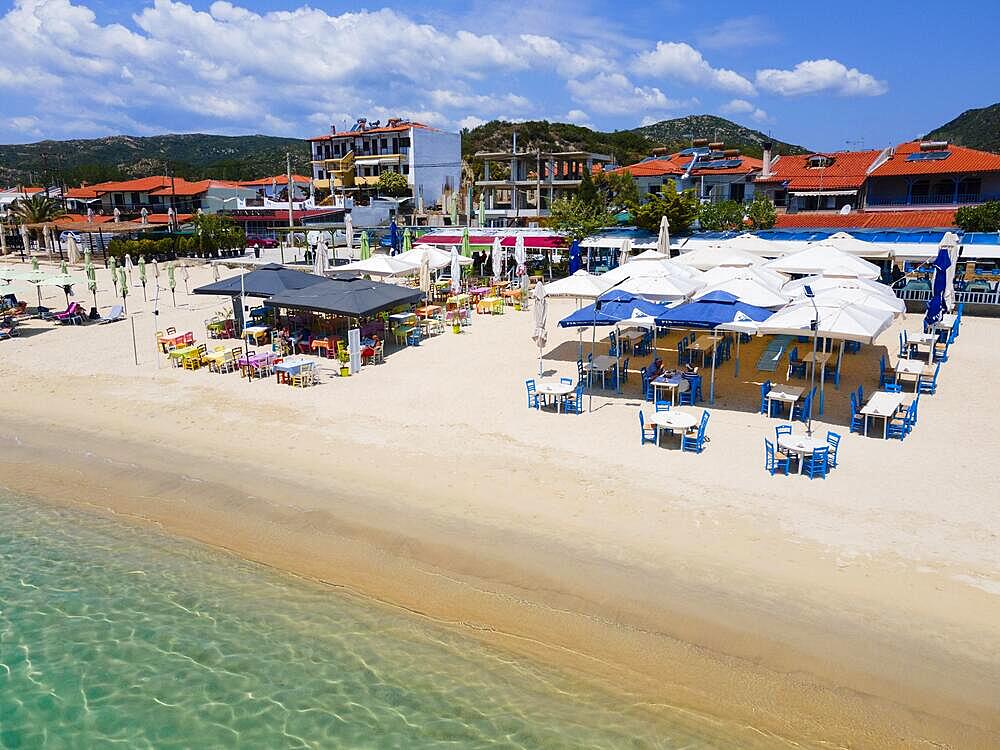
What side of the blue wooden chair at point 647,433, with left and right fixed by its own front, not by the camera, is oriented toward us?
right

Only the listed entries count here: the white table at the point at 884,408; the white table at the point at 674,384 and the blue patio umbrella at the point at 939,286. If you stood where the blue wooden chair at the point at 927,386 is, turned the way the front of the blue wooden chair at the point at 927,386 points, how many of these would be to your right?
1

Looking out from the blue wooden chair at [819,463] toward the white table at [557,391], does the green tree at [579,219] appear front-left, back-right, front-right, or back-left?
front-right

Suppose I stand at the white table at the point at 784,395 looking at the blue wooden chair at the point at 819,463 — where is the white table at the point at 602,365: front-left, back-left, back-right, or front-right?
back-right

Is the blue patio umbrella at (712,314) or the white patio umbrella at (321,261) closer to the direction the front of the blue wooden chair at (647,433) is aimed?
the blue patio umbrella

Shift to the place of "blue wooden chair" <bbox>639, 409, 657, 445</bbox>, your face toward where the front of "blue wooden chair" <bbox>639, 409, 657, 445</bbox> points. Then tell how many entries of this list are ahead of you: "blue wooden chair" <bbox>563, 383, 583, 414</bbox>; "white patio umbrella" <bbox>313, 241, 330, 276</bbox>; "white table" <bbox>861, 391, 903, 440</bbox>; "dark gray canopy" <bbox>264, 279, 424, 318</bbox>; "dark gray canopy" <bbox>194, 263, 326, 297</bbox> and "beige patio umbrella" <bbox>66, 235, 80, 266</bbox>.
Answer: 1

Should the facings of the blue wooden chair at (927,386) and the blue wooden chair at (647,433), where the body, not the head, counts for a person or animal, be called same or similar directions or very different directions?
very different directions

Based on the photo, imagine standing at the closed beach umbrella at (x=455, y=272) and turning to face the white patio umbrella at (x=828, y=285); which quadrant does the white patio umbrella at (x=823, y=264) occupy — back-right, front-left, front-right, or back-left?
front-left

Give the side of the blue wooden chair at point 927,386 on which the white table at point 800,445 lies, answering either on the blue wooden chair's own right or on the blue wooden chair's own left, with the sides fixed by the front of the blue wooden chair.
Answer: on the blue wooden chair's own left

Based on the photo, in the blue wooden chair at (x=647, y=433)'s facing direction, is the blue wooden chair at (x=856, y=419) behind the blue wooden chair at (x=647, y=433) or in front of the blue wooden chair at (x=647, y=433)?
in front

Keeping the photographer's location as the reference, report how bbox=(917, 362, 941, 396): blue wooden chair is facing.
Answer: facing to the left of the viewer

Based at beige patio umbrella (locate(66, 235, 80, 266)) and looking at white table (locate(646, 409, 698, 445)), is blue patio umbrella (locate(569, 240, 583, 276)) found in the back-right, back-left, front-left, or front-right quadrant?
front-left

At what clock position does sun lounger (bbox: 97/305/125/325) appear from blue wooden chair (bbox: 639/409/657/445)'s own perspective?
The sun lounger is roughly at 7 o'clock from the blue wooden chair.

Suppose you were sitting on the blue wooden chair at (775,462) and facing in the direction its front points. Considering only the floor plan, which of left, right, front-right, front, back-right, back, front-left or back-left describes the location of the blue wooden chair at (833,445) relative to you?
front

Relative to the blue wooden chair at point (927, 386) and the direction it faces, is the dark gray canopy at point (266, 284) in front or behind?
in front

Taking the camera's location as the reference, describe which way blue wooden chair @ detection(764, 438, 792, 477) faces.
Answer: facing away from the viewer and to the right of the viewer
